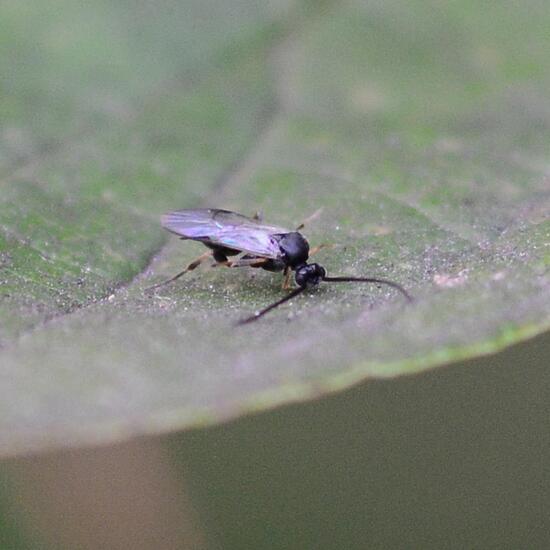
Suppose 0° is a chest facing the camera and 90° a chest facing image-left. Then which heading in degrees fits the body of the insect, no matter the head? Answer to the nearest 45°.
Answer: approximately 315°
